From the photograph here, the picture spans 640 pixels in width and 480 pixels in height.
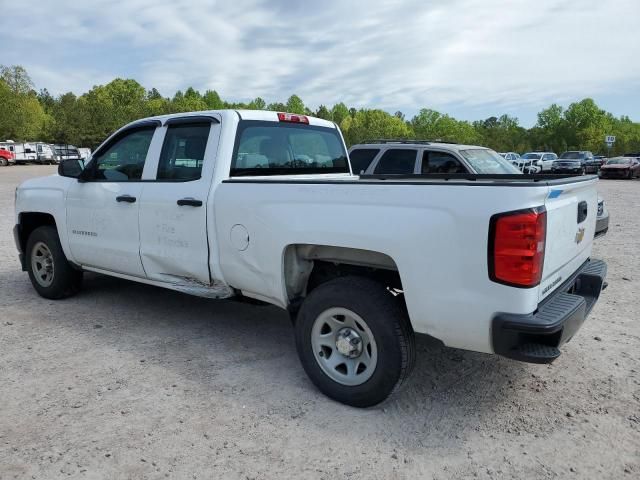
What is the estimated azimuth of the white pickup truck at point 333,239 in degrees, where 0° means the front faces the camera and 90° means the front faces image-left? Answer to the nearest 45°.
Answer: approximately 135°

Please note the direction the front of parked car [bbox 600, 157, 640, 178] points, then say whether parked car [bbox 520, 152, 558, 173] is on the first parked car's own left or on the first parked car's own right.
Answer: on the first parked car's own right

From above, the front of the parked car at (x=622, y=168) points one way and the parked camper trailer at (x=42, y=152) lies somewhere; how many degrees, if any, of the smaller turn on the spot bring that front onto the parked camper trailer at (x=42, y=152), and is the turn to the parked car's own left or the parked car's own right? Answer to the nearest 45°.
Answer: approximately 45° to the parked car's own right

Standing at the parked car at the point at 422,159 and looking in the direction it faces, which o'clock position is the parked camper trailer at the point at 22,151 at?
the parked camper trailer at the point at 22,151 is roughly at 6 o'clock from the parked car at the point at 422,159.

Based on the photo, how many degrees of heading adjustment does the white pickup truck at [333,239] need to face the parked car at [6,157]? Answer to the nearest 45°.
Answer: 0° — it already faces it

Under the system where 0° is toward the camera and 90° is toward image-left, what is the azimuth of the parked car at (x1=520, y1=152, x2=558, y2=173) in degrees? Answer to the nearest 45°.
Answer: approximately 45°

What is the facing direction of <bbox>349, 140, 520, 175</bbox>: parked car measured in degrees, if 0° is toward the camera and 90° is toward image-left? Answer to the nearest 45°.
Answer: approximately 315°

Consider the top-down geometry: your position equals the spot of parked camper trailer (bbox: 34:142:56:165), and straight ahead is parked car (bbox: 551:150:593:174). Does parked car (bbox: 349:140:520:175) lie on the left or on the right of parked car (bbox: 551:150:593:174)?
right

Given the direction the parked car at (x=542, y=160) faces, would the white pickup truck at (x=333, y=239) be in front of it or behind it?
in front

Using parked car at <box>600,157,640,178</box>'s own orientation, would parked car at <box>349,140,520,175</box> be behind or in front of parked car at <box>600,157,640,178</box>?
in front
